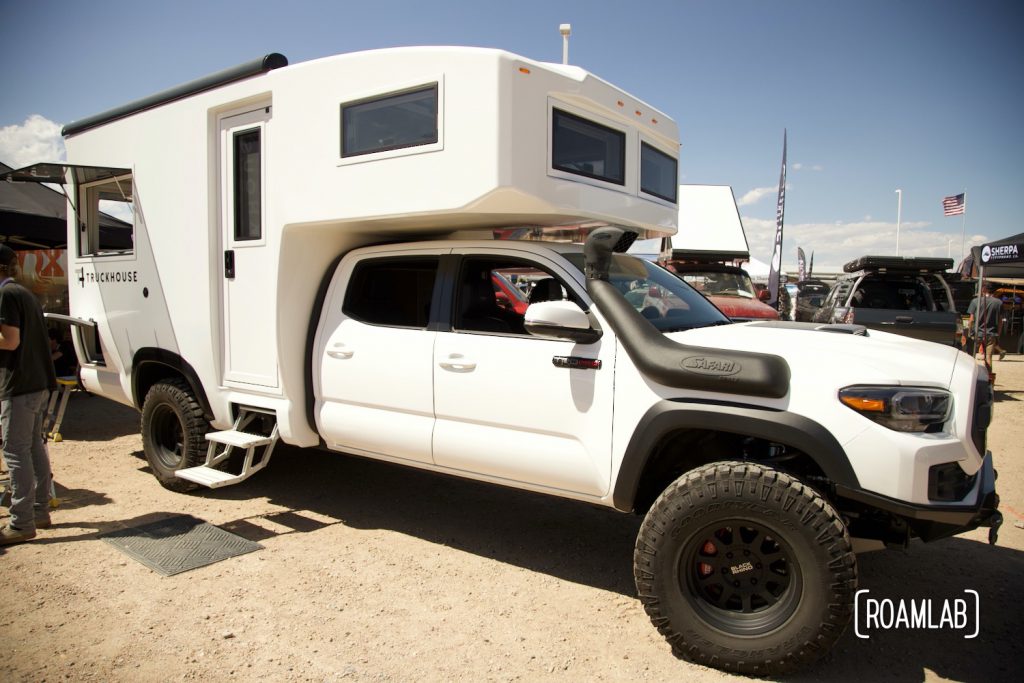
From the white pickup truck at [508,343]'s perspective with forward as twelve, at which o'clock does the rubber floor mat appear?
The rubber floor mat is roughly at 5 o'clock from the white pickup truck.

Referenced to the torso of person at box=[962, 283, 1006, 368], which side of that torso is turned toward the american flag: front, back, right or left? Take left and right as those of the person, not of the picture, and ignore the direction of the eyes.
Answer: front

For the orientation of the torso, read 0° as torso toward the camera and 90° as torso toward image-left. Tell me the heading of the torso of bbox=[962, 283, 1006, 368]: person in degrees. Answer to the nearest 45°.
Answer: approximately 180°

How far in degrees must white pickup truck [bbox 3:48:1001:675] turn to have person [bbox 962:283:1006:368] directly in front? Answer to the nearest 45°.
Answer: approximately 90° to its left

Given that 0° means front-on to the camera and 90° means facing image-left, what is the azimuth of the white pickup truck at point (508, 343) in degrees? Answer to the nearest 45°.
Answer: approximately 315°

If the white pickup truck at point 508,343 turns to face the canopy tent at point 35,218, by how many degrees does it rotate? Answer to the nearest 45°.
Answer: approximately 180°

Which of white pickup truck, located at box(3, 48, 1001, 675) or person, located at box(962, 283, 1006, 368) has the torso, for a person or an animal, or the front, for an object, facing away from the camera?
the person

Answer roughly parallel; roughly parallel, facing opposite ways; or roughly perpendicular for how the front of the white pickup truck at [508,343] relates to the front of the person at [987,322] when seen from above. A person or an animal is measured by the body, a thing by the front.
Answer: roughly perpendicular

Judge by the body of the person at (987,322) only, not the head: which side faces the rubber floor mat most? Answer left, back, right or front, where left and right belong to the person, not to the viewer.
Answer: back

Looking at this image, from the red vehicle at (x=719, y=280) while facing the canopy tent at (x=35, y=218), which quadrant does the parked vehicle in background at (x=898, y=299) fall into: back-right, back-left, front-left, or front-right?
back-left

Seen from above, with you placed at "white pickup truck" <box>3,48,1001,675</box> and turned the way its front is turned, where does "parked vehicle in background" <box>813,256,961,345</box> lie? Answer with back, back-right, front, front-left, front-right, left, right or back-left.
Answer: left

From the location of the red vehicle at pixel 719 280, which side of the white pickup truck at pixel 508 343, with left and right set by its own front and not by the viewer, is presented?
left
